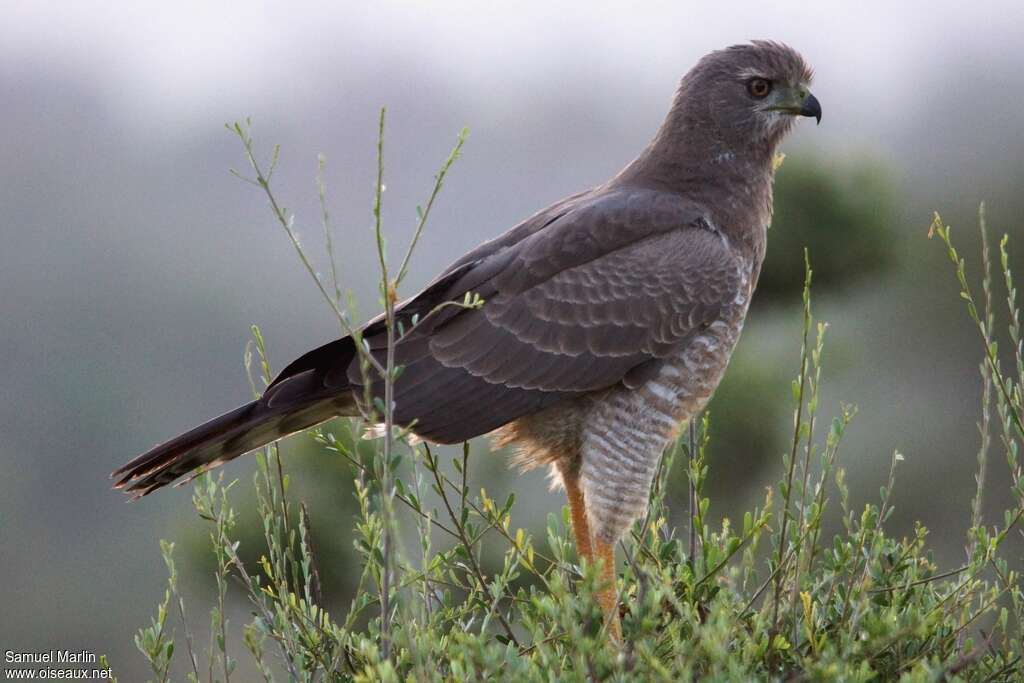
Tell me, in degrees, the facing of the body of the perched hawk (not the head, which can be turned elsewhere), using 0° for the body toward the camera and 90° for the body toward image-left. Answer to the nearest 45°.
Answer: approximately 270°
